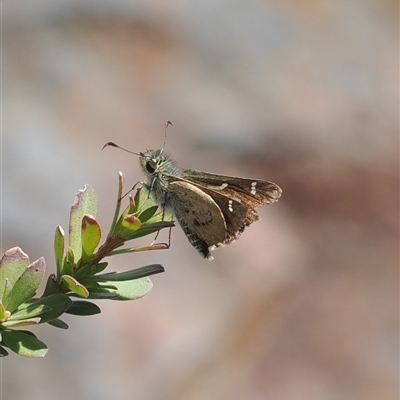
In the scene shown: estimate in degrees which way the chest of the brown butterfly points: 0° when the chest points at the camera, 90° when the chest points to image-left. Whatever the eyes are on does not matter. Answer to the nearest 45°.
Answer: approximately 90°
